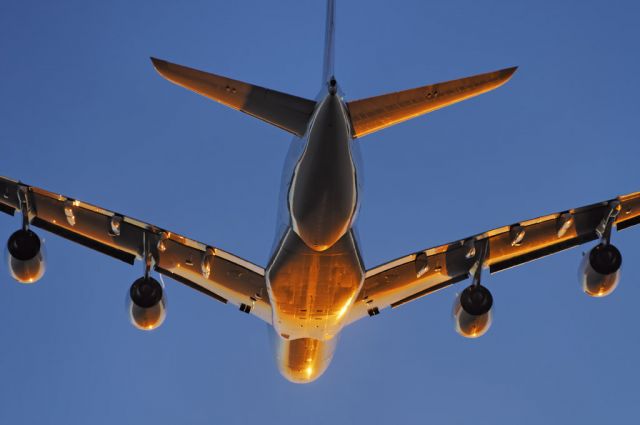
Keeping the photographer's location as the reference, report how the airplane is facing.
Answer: facing away from the viewer
